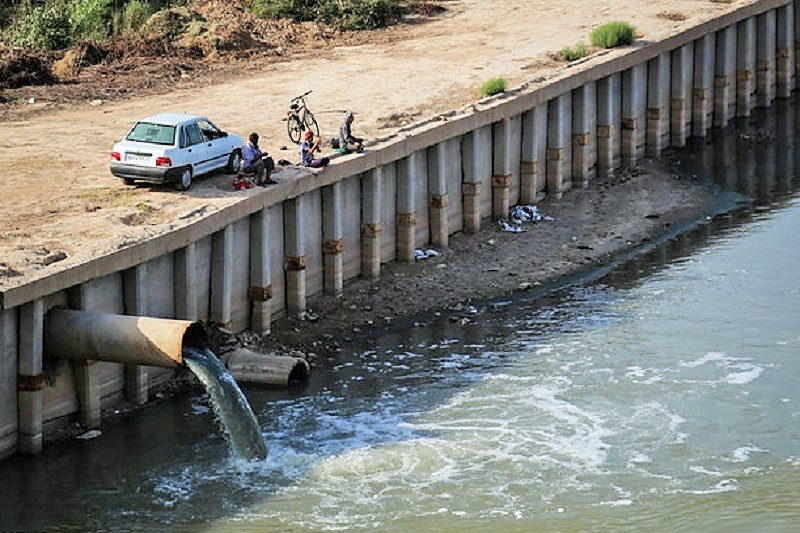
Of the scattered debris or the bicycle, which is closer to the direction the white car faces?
the bicycle

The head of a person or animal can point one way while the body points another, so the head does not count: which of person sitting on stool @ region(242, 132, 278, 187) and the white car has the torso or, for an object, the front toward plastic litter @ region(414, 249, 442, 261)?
the white car

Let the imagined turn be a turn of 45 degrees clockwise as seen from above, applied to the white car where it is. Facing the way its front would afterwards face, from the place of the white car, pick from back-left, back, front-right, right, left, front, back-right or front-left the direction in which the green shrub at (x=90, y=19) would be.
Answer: left

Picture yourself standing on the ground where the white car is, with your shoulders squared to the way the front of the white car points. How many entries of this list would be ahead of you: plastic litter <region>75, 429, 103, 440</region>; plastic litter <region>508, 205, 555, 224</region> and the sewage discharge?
1

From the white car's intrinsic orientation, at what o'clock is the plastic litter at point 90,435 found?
The plastic litter is roughly at 5 o'clock from the white car.

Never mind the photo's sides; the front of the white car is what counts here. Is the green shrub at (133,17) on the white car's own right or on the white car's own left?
on the white car's own left

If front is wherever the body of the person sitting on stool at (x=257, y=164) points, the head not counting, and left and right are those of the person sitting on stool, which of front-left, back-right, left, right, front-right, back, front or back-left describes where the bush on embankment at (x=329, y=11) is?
back-left

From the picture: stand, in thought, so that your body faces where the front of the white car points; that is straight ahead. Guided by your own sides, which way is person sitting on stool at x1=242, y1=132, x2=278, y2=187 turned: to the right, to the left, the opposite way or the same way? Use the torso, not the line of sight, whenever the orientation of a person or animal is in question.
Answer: to the right

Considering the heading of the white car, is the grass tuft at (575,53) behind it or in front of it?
in front

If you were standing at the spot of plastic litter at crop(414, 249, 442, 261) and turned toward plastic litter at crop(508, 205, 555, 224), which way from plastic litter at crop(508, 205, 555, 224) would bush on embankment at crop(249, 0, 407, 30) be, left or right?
left

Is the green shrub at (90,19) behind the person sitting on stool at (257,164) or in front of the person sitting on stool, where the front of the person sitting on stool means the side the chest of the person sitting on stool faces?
behind

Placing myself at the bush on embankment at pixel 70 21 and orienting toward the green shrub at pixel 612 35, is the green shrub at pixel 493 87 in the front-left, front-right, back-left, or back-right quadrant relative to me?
front-right

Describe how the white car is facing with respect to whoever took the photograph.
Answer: facing away from the viewer and to the right of the viewer

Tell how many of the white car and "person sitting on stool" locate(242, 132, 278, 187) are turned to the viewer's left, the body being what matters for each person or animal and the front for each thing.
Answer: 0

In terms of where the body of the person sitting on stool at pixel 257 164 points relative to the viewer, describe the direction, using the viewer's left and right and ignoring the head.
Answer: facing the viewer and to the right of the viewer
